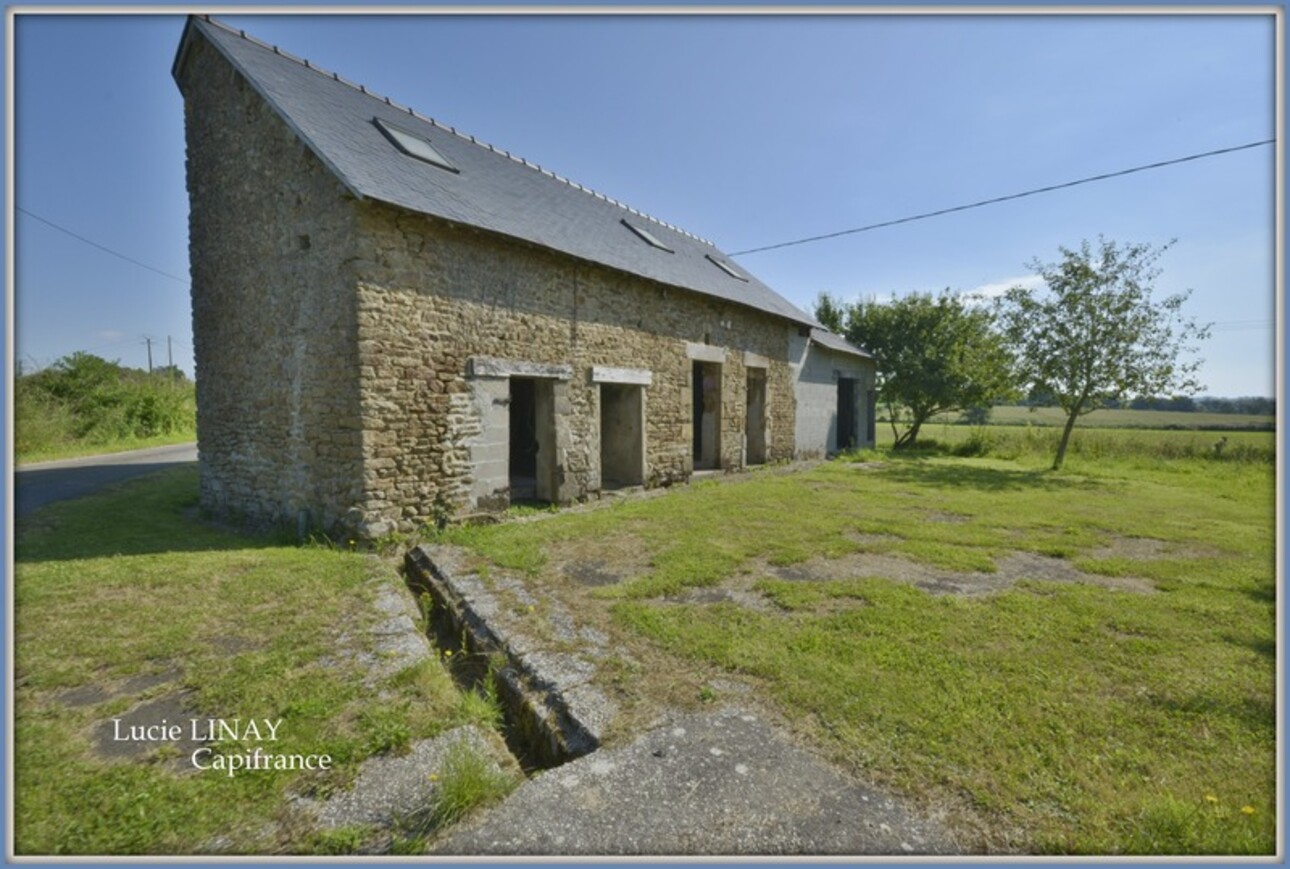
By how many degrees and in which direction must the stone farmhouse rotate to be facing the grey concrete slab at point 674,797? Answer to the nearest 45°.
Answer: approximately 45° to its right

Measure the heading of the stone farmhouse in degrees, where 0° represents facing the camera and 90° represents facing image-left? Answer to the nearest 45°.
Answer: approximately 315°

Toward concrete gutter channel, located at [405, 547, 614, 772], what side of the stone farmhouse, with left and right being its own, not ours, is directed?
right

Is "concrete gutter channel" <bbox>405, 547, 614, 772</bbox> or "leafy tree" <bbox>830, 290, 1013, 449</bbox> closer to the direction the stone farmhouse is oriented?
the concrete gutter channel

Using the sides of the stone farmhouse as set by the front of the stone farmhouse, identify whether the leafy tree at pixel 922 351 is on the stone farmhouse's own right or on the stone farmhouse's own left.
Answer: on the stone farmhouse's own left
